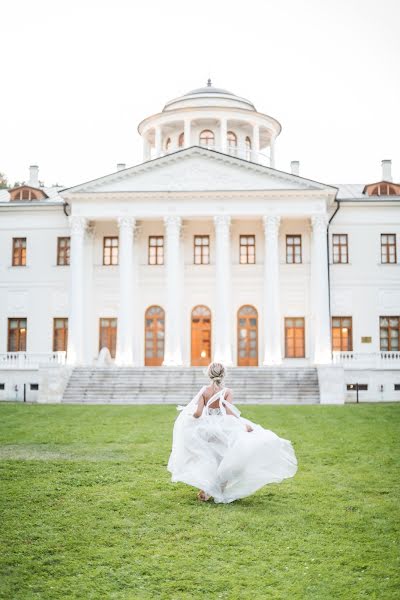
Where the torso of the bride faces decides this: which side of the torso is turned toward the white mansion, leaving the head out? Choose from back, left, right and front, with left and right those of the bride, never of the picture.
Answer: front

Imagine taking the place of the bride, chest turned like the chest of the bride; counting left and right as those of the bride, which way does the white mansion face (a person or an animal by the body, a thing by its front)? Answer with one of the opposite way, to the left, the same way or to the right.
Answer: the opposite way

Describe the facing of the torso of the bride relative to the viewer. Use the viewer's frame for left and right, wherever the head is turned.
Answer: facing away from the viewer

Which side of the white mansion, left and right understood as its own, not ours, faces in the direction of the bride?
front

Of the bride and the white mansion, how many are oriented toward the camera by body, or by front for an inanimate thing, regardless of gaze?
1

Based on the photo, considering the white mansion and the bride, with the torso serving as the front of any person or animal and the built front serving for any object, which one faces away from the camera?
the bride

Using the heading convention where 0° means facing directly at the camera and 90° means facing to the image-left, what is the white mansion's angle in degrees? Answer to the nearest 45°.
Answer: approximately 0°

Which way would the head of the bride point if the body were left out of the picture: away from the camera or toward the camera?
away from the camera

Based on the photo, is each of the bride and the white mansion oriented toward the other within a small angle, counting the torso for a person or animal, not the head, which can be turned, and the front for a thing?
yes
